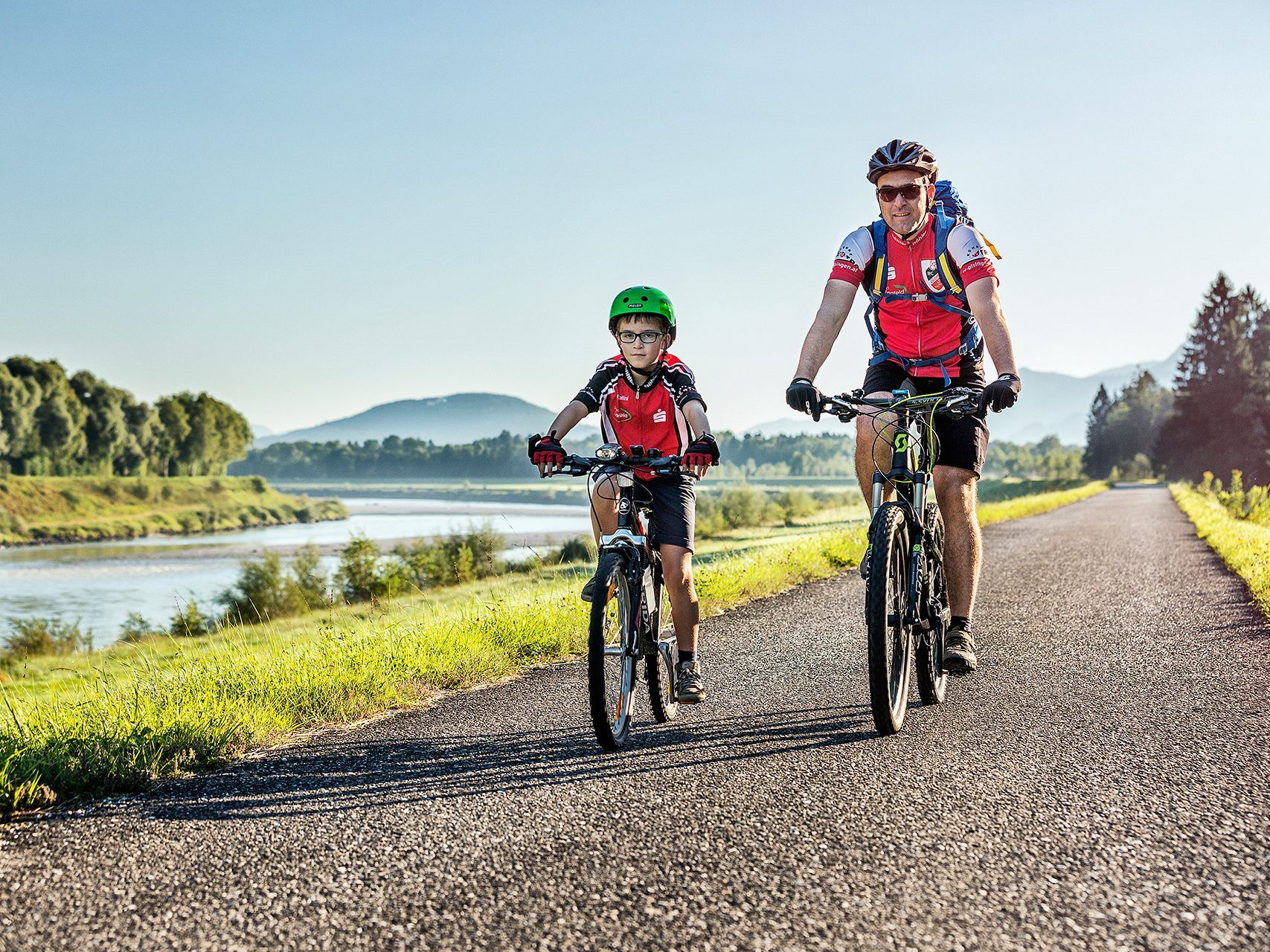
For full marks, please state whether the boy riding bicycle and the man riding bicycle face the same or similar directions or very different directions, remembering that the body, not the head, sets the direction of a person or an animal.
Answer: same or similar directions

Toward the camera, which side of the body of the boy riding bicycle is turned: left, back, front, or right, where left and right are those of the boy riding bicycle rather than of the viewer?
front

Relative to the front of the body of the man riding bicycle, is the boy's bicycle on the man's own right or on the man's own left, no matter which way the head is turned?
on the man's own right

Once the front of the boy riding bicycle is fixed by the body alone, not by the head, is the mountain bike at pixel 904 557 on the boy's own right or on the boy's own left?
on the boy's own left

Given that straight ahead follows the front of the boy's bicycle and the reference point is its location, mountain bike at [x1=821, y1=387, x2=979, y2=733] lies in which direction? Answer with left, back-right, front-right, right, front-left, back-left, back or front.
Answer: left

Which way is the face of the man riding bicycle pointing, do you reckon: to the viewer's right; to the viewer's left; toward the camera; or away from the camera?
toward the camera

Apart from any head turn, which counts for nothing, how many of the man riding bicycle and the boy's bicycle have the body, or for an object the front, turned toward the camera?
2

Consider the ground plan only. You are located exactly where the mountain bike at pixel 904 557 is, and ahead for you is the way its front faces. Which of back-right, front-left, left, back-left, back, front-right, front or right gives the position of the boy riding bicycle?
right

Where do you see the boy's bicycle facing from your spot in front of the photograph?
facing the viewer

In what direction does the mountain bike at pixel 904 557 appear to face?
toward the camera

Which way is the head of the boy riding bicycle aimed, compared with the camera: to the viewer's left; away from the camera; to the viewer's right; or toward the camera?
toward the camera
